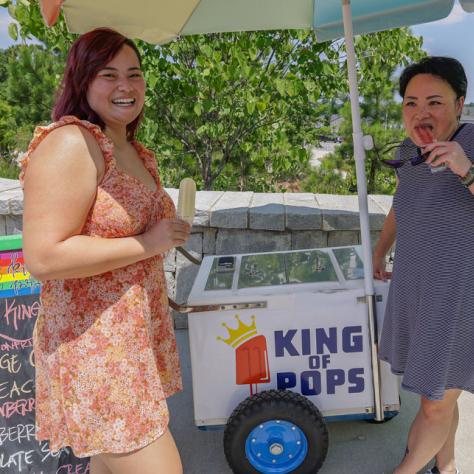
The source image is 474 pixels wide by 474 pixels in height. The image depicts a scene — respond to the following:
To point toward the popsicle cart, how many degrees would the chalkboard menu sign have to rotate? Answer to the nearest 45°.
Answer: approximately 90° to its left

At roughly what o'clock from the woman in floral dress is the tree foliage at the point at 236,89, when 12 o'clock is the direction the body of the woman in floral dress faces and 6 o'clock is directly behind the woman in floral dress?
The tree foliage is roughly at 8 o'clock from the woman in floral dress.

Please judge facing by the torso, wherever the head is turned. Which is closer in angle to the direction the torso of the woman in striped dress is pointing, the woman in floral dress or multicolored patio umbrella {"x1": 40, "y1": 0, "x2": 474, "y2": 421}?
the woman in floral dress

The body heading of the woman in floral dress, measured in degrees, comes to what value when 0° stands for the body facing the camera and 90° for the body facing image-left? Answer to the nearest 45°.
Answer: approximately 315°

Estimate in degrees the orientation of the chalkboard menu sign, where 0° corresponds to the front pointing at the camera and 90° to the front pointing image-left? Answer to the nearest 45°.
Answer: approximately 0°

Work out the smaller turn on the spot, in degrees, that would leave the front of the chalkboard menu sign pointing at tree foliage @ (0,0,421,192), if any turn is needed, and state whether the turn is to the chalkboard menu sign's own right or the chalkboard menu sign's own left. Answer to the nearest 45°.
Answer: approximately 135° to the chalkboard menu sign's own left

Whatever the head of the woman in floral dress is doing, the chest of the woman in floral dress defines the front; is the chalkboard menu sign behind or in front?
behind
